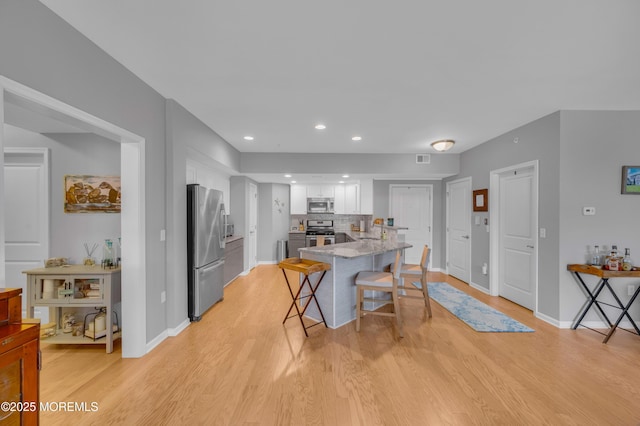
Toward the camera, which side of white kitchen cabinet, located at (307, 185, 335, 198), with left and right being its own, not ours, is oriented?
front

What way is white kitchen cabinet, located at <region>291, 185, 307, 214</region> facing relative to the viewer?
toward the camera

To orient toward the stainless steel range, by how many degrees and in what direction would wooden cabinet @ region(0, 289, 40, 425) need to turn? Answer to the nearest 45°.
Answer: approximately 90° to its left

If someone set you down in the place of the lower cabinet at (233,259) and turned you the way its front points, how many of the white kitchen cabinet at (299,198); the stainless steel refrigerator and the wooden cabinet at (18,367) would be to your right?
2

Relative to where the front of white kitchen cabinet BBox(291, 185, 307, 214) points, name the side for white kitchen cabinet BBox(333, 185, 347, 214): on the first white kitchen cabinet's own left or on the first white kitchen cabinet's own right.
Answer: on the first white kitchen cabinet's own left

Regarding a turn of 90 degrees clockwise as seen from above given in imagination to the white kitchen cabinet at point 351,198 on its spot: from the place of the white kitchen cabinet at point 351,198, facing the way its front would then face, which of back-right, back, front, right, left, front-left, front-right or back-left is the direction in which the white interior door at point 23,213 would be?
left

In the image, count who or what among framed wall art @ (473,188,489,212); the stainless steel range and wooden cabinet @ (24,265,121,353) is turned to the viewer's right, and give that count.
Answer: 0

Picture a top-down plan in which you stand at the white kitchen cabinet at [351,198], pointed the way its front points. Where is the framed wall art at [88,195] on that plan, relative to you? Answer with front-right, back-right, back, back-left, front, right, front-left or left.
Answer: front

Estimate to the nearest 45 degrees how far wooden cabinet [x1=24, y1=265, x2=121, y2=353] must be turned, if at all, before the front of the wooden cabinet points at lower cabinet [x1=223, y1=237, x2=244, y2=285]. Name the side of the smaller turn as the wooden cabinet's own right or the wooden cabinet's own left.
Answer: approximately 180°

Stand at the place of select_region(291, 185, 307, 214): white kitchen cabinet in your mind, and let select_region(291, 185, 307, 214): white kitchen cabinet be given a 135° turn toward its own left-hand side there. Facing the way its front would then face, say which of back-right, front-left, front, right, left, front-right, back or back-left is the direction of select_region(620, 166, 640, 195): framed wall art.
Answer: right

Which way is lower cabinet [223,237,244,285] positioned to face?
to the viewer's right

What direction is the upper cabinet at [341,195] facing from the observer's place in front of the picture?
facing the viewer

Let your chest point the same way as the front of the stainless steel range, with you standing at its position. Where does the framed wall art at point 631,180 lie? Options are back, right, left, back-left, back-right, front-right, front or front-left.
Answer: front-left

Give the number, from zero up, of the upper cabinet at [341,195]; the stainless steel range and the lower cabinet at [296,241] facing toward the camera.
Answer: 3

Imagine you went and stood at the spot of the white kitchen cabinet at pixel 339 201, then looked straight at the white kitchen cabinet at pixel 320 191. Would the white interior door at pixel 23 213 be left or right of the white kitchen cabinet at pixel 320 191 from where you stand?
left

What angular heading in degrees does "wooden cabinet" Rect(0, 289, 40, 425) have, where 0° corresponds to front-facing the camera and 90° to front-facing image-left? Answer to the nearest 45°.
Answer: approximately 315°
